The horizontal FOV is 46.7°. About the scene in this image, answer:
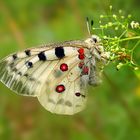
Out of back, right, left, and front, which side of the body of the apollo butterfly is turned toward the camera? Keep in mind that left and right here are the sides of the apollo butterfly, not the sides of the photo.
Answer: right
